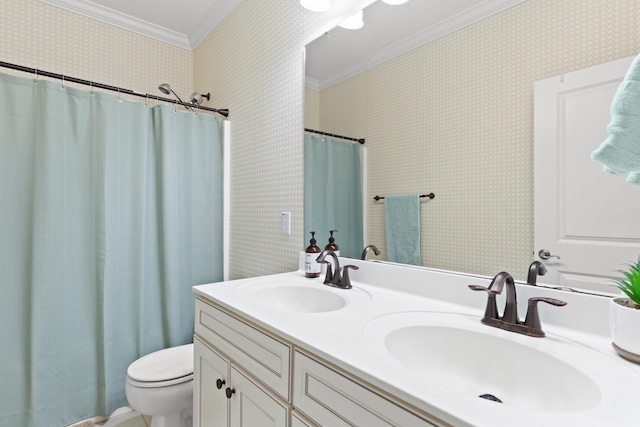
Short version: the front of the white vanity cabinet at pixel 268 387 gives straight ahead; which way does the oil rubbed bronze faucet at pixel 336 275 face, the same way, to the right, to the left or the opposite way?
the same way

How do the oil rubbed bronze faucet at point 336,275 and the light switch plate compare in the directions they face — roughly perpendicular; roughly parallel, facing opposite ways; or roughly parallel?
roughly parallel

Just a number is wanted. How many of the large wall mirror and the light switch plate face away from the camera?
0

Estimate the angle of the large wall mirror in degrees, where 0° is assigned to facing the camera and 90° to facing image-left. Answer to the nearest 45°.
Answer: approximately 45°

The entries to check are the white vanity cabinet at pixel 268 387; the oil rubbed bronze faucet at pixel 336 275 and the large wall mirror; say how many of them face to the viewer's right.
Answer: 0

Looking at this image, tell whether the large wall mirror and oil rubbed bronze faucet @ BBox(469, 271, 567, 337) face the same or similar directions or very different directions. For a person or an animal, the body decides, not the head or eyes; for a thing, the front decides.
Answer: same or similar directions

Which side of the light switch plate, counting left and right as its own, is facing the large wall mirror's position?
left

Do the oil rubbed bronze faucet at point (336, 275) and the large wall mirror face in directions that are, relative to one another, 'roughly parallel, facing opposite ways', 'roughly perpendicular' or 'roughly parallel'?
roughly parallel

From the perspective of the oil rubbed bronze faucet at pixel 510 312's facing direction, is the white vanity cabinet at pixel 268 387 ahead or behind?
ahead

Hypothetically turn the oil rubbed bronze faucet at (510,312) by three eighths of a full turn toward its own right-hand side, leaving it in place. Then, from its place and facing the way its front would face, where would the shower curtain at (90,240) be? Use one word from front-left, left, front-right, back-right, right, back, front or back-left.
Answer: left

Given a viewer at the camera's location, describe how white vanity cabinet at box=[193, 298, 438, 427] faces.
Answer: facing the viewer and to the left of the viewer

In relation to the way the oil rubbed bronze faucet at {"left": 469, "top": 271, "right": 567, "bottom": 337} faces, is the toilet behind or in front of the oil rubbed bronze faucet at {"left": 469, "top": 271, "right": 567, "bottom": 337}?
in front

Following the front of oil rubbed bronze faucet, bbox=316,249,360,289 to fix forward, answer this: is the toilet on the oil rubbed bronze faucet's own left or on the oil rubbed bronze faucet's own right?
on the oil rubbed bronze faucet's own right

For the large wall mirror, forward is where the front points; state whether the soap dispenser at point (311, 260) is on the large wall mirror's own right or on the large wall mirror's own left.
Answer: on the large wall mirror's own right
